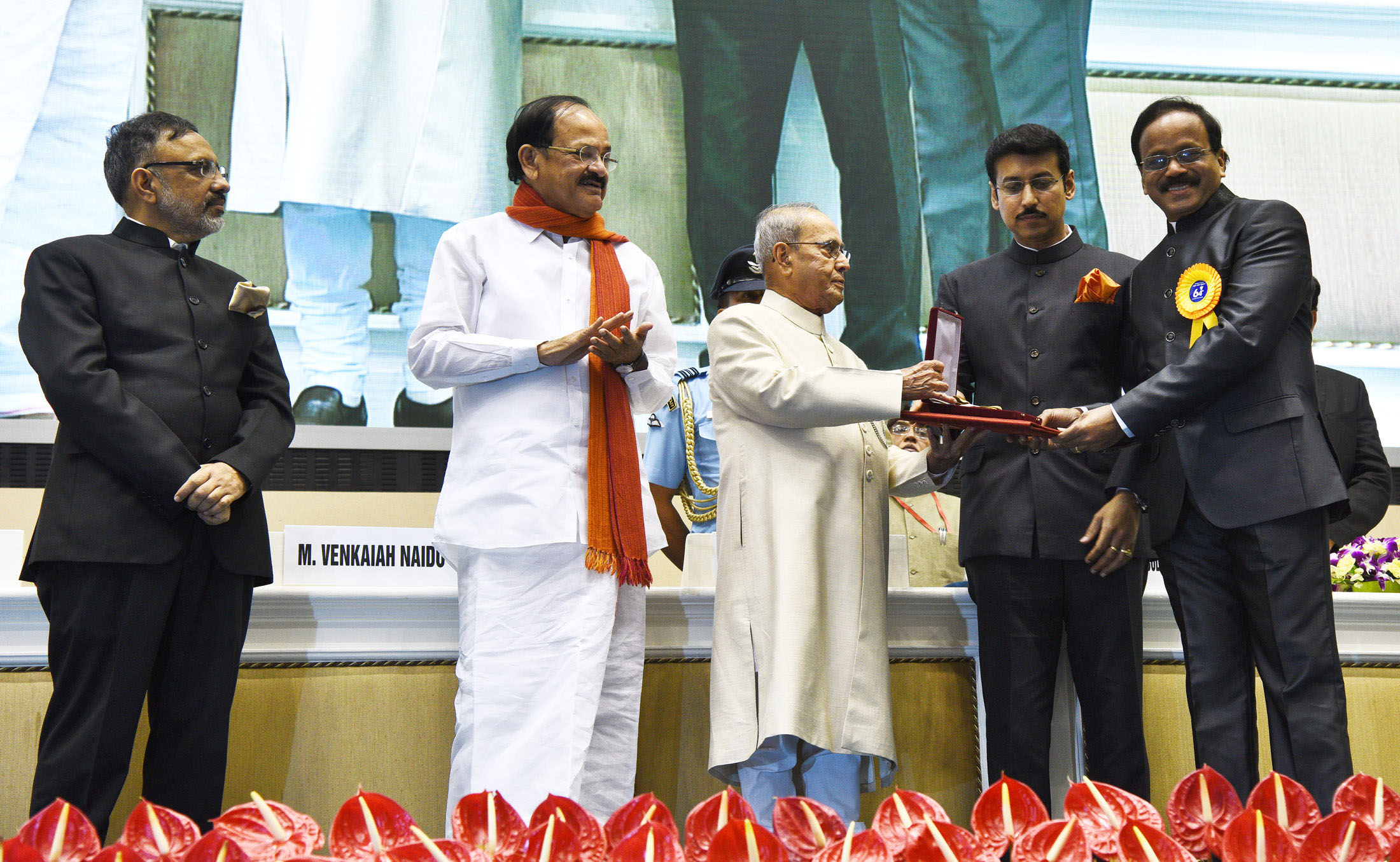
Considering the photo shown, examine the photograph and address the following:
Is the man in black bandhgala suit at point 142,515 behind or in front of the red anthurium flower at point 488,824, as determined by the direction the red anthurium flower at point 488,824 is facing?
behind

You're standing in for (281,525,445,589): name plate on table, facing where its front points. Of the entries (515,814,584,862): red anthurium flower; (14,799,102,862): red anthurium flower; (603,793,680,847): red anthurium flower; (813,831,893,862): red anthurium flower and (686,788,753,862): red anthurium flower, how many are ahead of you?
5

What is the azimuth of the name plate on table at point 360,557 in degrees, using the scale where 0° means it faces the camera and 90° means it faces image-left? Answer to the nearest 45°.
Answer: approximately 0°

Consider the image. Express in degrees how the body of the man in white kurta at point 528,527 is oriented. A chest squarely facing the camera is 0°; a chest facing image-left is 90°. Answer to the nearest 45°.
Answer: approximately 315°

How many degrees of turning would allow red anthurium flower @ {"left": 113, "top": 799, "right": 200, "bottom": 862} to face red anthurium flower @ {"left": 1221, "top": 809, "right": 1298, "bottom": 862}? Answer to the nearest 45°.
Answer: approximately 45° to its left

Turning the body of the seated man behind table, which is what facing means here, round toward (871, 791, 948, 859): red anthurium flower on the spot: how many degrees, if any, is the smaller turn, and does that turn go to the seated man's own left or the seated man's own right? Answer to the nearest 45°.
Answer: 0° — they already face it

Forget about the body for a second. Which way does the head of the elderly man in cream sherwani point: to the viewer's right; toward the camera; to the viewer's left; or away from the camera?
to the viewer's right

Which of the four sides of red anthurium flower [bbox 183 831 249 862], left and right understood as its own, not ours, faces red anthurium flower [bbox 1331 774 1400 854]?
left
